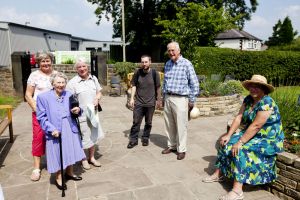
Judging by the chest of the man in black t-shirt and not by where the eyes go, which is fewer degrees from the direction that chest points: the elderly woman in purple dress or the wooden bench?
the elderly woman in purple dress

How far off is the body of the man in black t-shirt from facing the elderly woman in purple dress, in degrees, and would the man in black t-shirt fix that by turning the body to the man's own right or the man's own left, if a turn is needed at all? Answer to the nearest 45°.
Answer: approximately 45° to the man's own right

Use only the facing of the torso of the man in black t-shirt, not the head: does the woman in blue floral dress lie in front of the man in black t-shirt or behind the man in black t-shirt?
in front

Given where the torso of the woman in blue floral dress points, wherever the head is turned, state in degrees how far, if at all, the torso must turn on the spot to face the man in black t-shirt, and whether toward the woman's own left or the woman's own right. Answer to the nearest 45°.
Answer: approximately 90° to the woman's own right

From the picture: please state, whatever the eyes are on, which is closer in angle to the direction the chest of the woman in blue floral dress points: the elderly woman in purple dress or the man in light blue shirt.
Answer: the elderly woman in purple dress

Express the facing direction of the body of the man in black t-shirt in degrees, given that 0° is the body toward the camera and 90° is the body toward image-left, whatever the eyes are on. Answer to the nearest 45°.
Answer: approximately 0°

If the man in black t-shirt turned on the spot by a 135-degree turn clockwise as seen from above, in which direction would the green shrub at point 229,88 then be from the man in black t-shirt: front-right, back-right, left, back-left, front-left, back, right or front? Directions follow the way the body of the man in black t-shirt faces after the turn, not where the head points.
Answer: right

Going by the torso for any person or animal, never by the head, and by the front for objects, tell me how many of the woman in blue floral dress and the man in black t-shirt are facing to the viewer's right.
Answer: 0

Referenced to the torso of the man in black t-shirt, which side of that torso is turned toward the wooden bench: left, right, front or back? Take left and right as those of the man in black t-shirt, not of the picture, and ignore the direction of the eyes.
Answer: right

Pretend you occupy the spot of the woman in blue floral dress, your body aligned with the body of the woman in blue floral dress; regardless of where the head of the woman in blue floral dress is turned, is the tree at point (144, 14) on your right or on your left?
on your right

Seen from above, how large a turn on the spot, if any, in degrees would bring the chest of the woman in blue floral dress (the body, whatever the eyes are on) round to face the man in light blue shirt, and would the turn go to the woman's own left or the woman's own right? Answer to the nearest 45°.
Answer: approximately 90° to the woman's own right

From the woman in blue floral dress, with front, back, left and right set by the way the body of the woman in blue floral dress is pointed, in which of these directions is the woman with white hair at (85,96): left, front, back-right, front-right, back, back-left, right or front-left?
front-right

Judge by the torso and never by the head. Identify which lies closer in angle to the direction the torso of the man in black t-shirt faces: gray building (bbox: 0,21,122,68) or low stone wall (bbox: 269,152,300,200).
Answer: the low stone wall

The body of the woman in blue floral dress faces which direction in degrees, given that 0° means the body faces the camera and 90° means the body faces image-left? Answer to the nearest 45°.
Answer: approximately 45°
